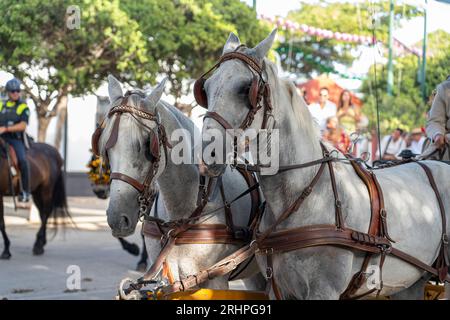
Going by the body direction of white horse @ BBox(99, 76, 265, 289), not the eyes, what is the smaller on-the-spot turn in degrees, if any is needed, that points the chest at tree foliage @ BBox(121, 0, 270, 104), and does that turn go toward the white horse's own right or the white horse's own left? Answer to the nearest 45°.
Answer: approximately 135° to the white horse's own right

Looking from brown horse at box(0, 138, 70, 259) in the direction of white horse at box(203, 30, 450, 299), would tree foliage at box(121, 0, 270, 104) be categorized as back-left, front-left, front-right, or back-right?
back-left

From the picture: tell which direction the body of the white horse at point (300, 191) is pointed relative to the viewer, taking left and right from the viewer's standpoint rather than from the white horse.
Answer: facing the viewer and to the left of the viewer

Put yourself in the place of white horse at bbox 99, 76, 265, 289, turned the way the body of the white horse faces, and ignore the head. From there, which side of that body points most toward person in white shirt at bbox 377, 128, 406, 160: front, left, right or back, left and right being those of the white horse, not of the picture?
back

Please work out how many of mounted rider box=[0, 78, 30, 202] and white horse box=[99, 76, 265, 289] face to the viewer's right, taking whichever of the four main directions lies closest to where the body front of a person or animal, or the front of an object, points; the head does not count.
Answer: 0

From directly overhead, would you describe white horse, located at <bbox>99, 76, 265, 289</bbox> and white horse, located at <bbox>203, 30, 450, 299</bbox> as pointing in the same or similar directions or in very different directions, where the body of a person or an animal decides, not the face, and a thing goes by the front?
same or similar directions

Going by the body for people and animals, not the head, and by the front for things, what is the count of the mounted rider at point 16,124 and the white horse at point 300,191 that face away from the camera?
0

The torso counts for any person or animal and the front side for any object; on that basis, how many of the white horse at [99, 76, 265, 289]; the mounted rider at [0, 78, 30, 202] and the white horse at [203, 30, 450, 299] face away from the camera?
0
